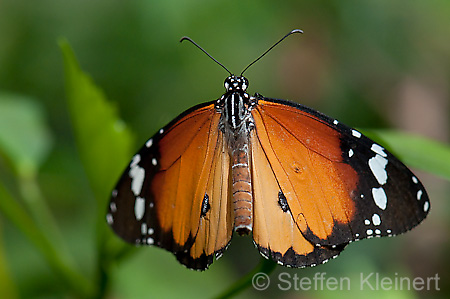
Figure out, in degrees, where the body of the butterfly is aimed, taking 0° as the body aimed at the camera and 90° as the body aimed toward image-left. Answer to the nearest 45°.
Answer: approximately 180°

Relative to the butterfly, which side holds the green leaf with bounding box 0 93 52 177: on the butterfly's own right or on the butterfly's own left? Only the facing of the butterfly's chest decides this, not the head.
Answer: on the butterfly's own left
